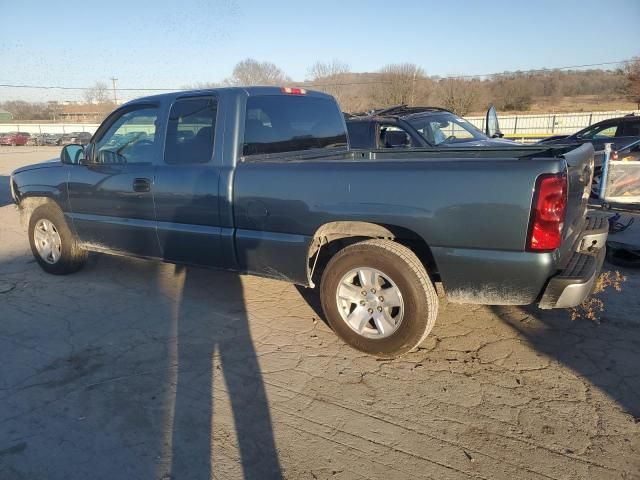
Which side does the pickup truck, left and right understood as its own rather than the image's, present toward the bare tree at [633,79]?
right

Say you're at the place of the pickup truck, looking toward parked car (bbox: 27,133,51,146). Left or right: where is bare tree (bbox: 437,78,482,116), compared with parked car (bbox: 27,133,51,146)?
right

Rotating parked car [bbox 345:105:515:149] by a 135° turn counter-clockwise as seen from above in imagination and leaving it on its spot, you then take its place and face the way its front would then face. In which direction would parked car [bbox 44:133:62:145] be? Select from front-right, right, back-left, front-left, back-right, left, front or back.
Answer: front-left

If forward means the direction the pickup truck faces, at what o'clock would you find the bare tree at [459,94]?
The bare tree is roughly at 2 o'clock from the pickup truck.

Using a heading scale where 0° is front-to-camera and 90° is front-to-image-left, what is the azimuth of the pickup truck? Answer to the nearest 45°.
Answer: approximately 135°

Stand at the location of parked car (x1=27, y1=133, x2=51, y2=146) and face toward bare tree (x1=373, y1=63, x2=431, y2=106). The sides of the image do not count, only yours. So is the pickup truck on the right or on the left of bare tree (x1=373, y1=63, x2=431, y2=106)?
right

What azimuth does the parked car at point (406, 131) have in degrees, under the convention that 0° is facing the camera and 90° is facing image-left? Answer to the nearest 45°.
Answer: approximately 315°

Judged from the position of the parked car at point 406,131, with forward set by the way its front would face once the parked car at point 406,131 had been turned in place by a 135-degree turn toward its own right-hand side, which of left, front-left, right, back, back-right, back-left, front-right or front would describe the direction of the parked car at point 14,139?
front-right

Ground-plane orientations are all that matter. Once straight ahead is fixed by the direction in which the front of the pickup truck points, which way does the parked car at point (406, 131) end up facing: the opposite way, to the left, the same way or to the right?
the opposite way

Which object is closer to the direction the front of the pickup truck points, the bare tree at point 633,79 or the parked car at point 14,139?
the parked car

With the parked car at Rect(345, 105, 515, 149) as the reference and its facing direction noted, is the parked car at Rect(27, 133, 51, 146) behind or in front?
behind

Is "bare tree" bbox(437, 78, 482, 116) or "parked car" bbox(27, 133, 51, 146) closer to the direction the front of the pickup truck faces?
the parked car

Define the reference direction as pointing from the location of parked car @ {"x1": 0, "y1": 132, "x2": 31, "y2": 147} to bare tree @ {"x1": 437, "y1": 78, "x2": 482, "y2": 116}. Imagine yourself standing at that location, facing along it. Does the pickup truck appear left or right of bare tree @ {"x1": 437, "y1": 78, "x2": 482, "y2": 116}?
right
